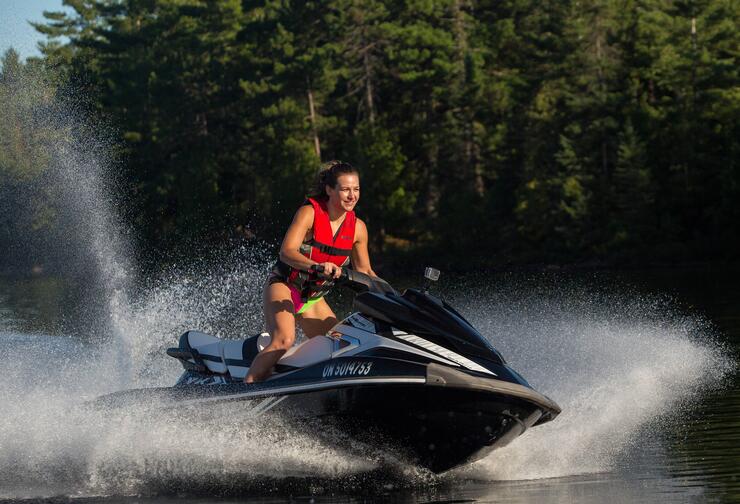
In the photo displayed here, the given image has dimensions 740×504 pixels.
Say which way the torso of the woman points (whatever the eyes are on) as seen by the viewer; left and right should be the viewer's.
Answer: facing the viewer and to the right of the viewer

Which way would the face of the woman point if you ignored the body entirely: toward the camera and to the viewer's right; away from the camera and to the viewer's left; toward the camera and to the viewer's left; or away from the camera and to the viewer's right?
toward the camera and to the viewer's right
